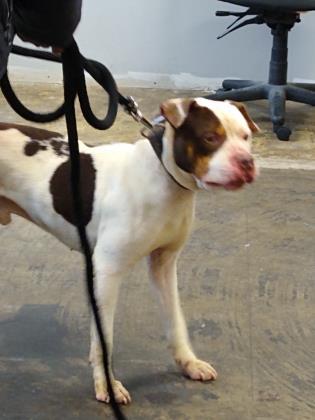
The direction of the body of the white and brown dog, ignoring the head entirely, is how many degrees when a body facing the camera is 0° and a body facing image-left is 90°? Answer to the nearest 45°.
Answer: approximately 315°

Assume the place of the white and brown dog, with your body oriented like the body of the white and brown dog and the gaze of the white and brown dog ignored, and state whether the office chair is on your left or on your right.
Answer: on your left
